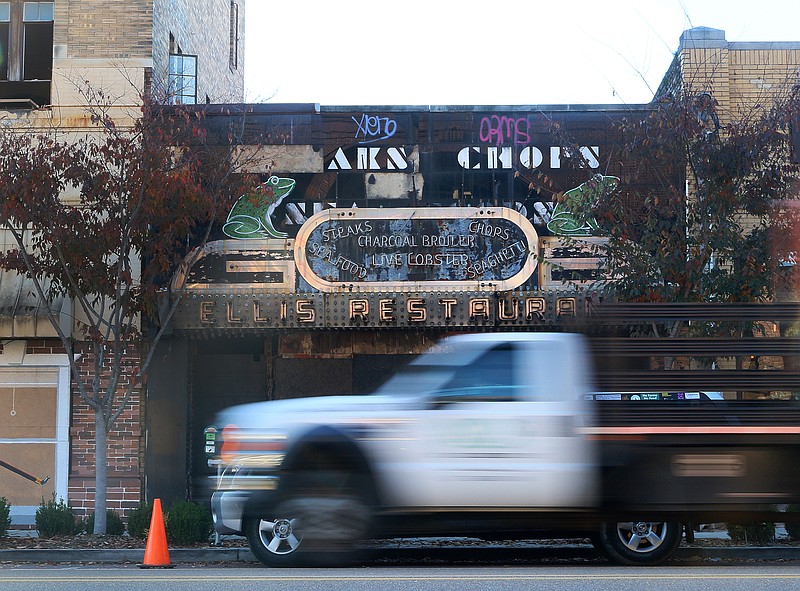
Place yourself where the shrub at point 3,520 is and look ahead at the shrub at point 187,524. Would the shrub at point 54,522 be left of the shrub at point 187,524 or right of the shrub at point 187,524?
left

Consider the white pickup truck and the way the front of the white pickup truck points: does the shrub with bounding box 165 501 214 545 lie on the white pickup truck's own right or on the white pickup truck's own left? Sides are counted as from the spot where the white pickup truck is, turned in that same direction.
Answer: on the white pickup truck's own right

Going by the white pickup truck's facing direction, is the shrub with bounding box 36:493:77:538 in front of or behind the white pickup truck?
in front

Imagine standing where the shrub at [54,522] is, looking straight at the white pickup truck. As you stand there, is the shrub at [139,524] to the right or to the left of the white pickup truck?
left

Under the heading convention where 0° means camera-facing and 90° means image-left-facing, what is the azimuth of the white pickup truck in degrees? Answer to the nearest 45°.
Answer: approximately 90°

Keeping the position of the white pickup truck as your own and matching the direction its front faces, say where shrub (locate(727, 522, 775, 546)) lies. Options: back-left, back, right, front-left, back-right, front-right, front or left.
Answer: back-right

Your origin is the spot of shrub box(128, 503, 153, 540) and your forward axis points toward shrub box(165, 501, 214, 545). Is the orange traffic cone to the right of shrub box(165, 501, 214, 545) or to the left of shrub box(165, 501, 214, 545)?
right

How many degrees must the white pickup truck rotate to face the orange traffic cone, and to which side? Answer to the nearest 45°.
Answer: approximately 45° to its right

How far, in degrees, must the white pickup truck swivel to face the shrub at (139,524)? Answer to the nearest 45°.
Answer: approximately 45° to its right

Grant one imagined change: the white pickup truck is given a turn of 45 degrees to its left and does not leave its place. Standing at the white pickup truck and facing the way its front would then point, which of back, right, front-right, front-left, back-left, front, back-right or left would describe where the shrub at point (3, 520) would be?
right

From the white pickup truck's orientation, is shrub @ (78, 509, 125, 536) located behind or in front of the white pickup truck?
in front
